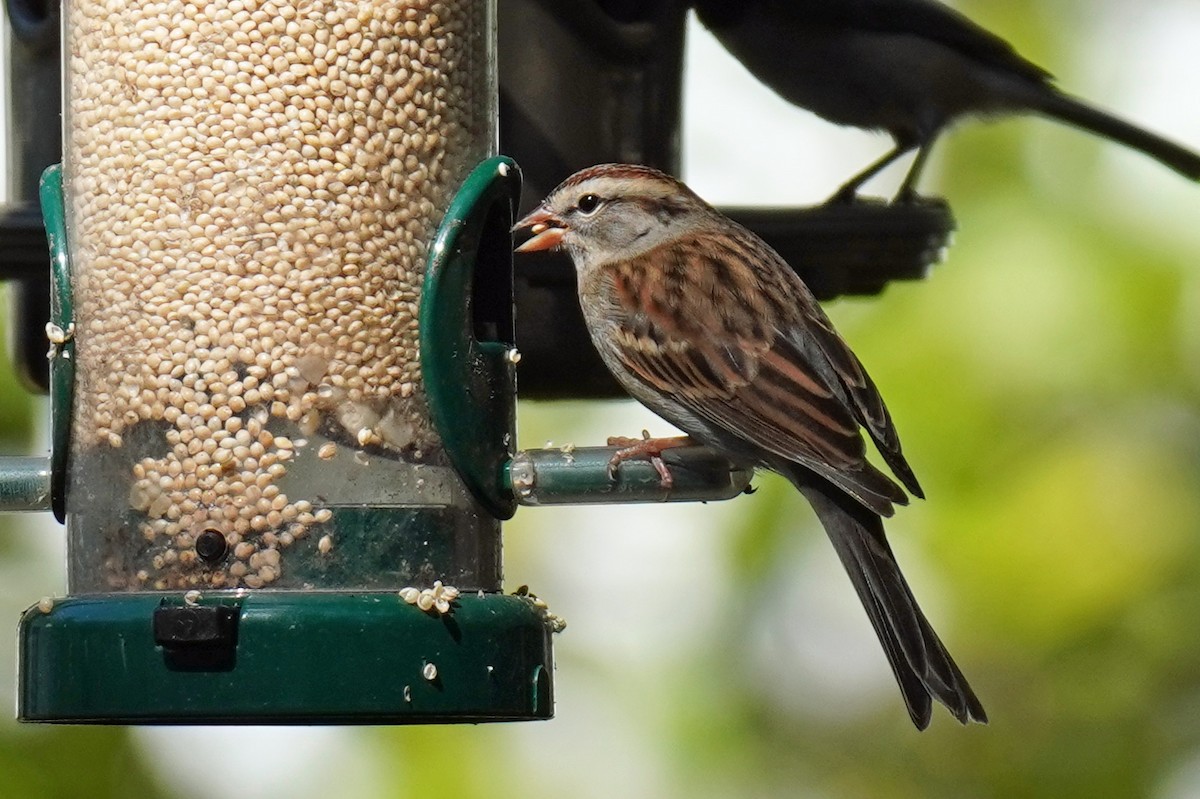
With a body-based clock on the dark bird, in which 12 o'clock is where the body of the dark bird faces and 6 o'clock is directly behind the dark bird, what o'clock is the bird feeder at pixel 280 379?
The bird feeder is roughly at 10 o'clock from the dark bird.

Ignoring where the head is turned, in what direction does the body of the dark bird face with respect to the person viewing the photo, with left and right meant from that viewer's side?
facing to the left of the viewer

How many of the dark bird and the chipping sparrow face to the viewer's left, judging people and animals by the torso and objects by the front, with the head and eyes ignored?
2

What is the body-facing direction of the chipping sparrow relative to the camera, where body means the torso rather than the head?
to the viewer's left

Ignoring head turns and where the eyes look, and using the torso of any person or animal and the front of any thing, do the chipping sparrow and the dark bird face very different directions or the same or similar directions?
same or similar directions
